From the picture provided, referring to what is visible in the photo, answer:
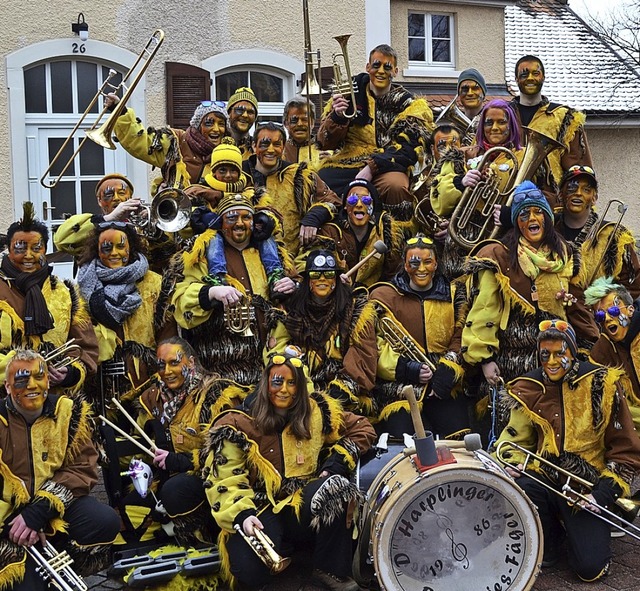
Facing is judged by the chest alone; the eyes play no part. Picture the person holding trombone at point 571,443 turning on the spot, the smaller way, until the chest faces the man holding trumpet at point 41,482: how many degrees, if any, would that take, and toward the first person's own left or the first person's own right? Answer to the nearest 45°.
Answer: approximately 45° to the first person's own right

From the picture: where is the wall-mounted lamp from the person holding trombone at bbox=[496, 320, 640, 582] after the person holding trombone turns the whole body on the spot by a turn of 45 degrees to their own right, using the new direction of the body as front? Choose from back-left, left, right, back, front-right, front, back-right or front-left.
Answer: right

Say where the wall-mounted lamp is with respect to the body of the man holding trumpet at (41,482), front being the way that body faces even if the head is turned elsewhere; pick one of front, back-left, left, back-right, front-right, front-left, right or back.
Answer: back

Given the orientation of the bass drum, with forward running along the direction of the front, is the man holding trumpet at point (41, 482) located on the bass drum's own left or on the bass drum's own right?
on the bass drum's own right

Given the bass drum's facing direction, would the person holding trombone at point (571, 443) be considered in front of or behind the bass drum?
behind

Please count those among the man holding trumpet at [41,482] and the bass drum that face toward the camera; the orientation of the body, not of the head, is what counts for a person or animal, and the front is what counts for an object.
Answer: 2

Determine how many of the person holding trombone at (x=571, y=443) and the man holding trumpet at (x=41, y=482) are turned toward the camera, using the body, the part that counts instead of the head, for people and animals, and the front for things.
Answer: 2

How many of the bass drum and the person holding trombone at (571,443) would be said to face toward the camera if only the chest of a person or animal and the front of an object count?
2

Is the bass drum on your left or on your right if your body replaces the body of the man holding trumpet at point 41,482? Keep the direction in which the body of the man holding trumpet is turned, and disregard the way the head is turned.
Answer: on your left

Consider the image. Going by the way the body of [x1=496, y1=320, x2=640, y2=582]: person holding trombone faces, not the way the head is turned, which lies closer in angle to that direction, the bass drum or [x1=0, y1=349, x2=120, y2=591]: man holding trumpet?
the bass drum

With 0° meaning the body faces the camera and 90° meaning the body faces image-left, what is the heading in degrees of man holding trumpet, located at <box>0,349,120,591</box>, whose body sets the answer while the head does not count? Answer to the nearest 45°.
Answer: approximately 0°

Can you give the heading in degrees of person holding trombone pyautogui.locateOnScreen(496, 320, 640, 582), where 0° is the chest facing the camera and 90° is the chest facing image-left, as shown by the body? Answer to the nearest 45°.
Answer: approximately 0°
